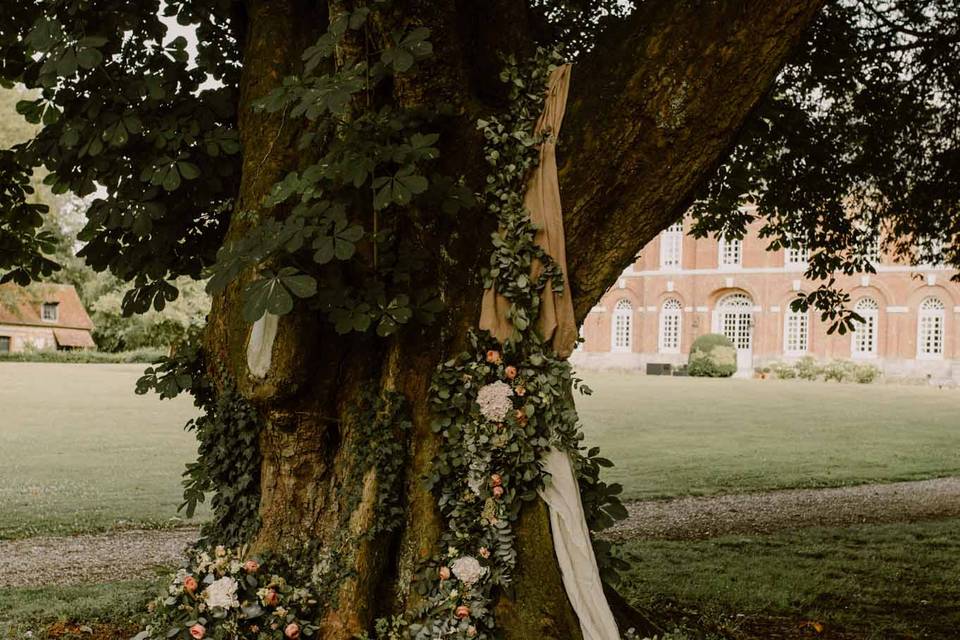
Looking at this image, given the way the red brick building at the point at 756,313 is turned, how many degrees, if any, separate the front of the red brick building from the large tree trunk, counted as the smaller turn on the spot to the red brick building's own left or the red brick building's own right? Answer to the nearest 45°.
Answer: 0° — it already faces it

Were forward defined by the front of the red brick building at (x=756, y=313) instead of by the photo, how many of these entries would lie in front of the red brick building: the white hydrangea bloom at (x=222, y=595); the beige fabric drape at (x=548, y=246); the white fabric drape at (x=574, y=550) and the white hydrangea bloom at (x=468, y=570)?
4

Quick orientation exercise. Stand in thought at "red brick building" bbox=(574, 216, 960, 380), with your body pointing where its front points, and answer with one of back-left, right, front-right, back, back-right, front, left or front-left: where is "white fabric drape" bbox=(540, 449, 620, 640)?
front

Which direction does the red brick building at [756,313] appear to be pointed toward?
toward the camera

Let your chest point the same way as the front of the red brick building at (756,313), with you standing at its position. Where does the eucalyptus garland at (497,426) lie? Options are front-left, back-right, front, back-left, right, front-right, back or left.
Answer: front

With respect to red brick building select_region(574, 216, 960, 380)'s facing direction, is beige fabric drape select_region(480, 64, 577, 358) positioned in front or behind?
in front

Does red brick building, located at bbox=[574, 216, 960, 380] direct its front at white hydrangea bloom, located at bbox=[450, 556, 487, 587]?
yes

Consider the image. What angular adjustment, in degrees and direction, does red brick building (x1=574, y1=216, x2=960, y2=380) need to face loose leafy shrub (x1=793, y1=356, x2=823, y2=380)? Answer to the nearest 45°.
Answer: approximately 45° to its left

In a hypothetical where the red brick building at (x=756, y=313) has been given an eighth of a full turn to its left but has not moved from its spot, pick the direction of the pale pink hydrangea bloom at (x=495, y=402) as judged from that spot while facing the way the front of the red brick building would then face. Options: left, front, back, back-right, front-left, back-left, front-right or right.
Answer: front-right

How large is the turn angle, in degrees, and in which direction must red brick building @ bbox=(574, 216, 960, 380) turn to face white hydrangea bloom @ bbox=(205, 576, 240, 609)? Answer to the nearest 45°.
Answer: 0° — it already faces it

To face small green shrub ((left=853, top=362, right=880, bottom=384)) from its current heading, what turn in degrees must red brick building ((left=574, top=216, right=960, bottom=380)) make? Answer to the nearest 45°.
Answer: approximately 45° to its left

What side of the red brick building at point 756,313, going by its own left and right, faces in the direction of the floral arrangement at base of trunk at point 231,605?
front
